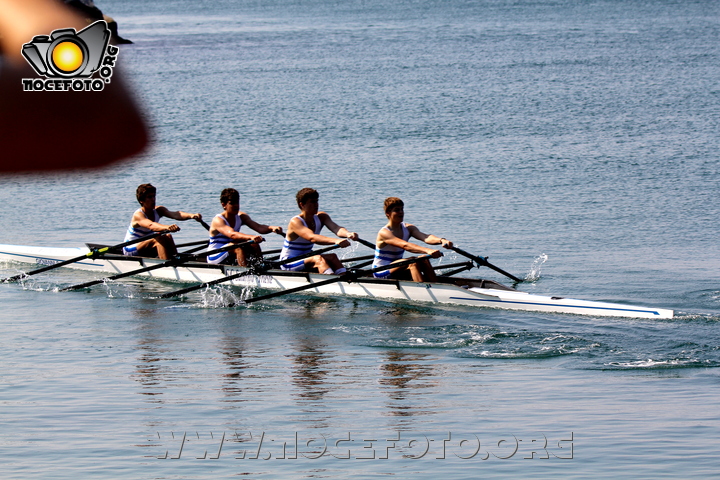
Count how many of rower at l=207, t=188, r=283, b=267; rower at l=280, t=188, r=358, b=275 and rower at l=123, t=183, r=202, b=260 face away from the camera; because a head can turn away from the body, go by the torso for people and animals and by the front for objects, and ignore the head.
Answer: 0

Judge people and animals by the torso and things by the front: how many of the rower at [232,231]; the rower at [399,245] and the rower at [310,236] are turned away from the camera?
0

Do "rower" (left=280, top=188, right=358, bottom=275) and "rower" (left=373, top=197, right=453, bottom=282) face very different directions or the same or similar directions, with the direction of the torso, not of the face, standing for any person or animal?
same or similar directions

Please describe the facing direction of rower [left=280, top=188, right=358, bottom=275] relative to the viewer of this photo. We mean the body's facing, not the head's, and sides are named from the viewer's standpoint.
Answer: facing the viewer and to the right of the viewer

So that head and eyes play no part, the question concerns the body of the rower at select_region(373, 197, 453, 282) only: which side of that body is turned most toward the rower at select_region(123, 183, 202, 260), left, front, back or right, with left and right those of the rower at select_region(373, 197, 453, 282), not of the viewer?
back

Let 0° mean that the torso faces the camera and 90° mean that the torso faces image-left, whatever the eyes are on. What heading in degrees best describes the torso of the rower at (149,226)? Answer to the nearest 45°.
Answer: approximately 315°

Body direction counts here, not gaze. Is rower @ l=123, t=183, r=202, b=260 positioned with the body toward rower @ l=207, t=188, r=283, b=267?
yes

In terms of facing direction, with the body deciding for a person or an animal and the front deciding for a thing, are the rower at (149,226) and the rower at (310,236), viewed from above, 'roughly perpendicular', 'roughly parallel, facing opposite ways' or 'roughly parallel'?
roughly parallel

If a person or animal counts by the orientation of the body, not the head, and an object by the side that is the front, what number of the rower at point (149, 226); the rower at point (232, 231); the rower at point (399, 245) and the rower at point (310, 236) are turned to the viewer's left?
0

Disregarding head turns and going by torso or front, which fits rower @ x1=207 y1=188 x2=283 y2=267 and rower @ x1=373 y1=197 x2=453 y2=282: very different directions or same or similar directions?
same or similar directions

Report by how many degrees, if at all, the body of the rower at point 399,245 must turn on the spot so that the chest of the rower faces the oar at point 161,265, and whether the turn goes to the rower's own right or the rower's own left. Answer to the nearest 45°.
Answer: approximately 135° to the rower's own right

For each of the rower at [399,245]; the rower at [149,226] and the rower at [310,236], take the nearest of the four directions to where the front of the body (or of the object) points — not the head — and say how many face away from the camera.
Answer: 0
